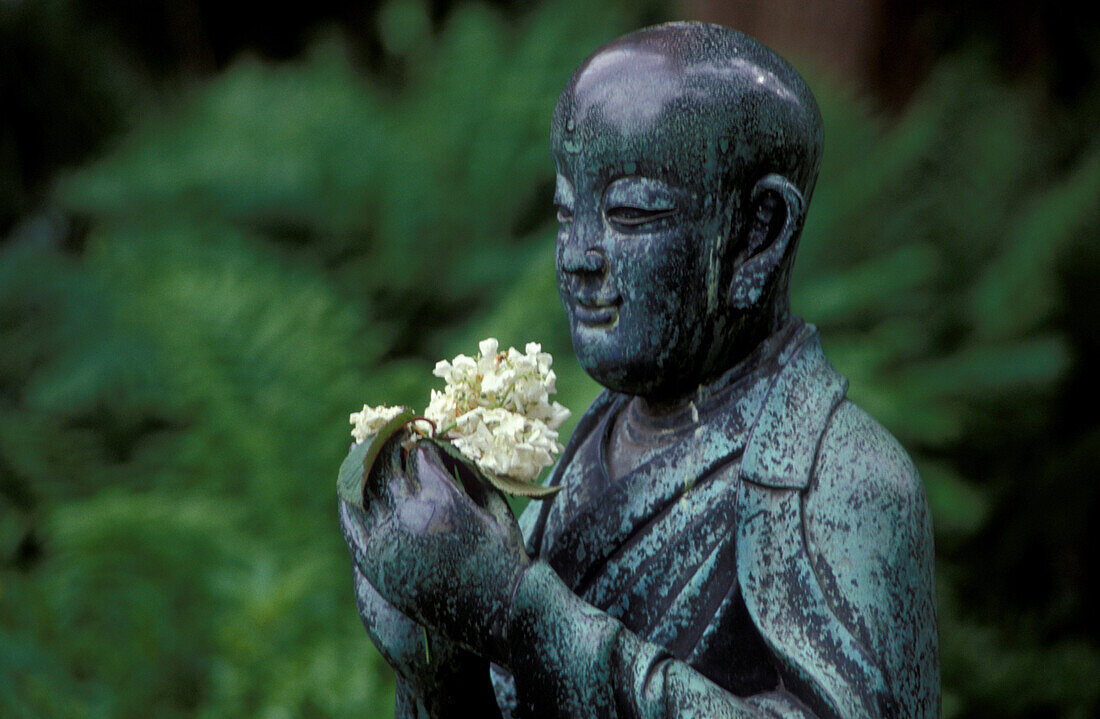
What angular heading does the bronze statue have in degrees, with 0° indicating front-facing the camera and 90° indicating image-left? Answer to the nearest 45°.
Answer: approximately 45°
